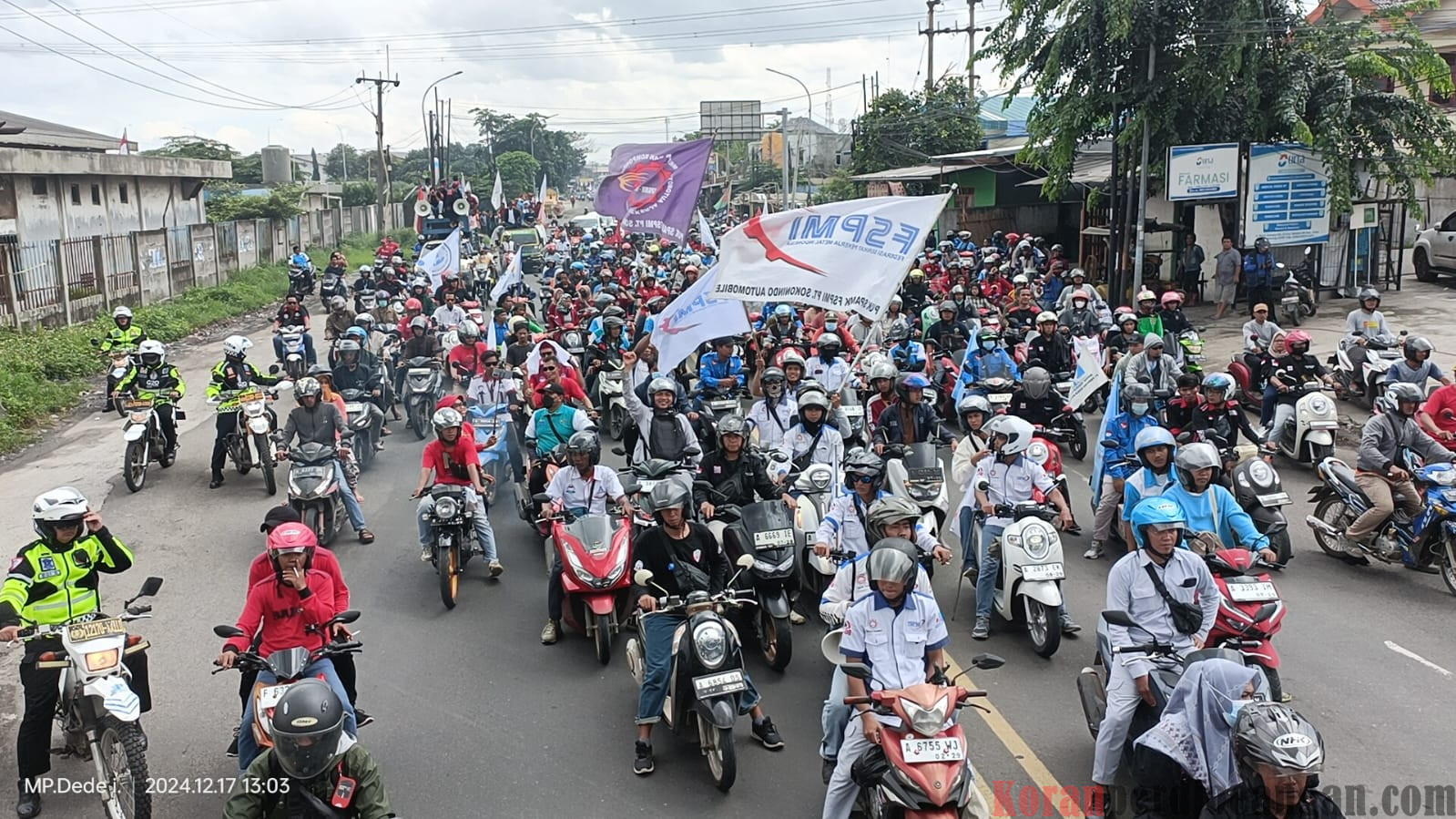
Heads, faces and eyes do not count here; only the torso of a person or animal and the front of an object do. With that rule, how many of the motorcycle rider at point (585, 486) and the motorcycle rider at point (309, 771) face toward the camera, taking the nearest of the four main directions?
2

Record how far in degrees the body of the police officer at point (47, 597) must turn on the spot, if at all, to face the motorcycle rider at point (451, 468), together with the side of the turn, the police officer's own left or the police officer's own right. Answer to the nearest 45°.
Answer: approximately 135° to the police officer's own left

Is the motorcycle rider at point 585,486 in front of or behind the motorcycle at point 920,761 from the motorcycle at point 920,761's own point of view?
behind

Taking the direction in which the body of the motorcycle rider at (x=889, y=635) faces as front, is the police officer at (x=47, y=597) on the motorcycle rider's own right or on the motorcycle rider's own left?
on the motorcycle rider's own right
